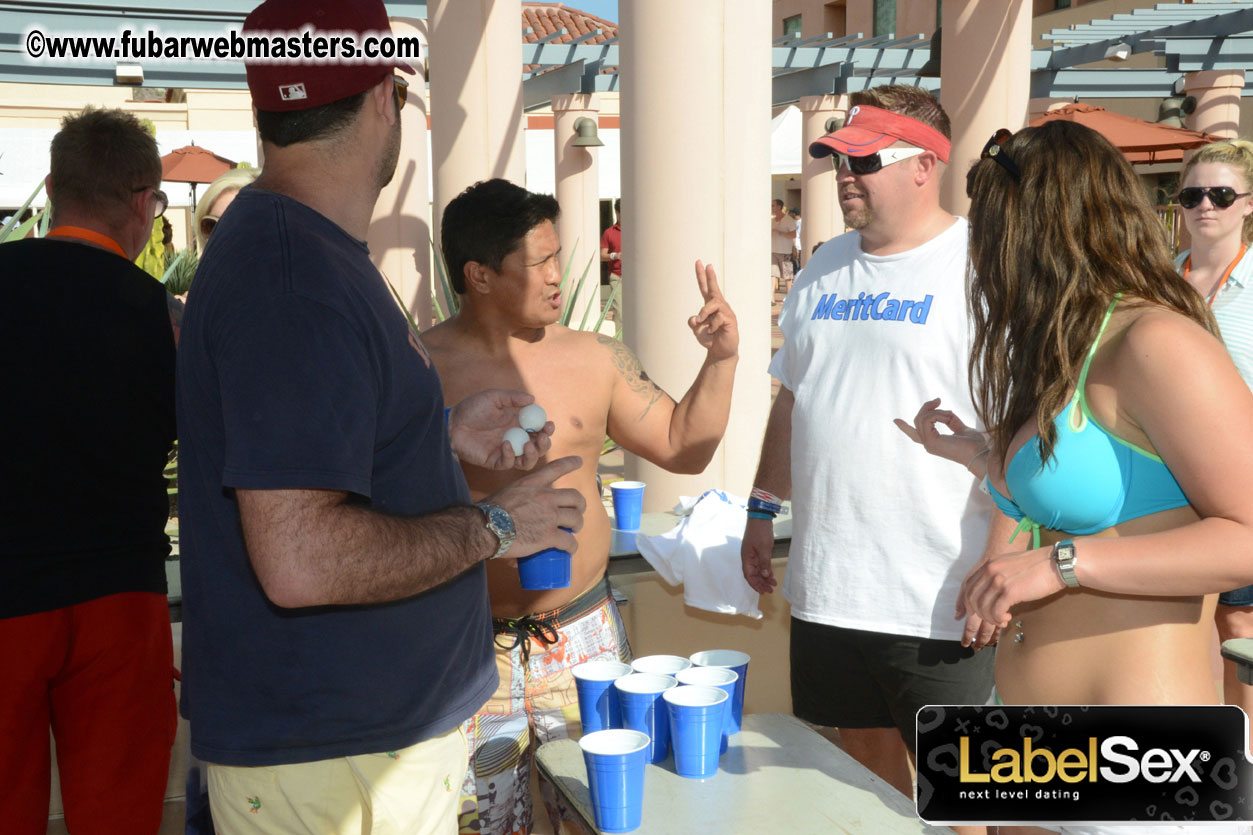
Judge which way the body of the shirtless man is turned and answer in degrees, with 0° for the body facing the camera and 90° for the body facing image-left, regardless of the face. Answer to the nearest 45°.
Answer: approximately 0°

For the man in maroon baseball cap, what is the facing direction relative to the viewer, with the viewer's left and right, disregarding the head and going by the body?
facing to the right of the viewer

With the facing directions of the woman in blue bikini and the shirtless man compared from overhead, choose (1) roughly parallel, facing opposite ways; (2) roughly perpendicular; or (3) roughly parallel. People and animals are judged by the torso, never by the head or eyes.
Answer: roughly perpendicular

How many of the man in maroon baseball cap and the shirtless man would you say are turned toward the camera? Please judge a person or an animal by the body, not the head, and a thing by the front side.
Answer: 1

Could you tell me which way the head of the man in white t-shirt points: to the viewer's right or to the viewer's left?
to the viewer's left

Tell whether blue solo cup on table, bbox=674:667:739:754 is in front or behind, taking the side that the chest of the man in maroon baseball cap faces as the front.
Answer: in front

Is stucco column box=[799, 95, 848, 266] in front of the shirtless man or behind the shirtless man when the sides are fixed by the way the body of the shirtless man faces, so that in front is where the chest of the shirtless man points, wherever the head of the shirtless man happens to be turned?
behind

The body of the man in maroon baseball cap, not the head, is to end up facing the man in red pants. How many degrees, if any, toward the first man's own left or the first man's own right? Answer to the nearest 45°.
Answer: approximately 135° to the first man's own left

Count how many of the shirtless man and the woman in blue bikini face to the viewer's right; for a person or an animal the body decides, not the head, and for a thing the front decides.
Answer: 0

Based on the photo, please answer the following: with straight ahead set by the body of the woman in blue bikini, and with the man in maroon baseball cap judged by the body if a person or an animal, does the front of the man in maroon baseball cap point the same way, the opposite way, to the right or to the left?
the opposite way

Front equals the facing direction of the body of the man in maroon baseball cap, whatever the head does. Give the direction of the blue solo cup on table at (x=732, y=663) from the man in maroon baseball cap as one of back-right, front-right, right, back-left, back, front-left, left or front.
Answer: front-left

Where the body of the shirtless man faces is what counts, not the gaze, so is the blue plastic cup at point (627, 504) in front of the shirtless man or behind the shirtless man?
behind

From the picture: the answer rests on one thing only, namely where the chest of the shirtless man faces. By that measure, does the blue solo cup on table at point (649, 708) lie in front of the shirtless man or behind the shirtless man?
in front
